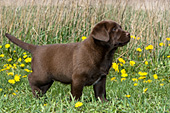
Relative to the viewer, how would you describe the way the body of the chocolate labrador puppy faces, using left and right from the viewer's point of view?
facing to the right of the viewer
